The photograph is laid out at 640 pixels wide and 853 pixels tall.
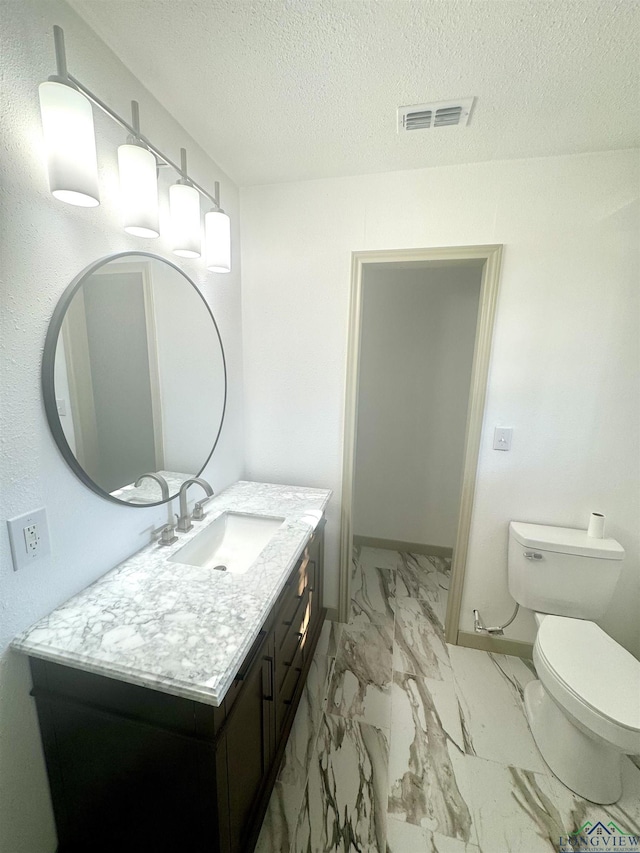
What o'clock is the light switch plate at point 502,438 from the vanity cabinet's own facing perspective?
The light switch plate is roughly at 10 o'clock from the vanity cabinet.

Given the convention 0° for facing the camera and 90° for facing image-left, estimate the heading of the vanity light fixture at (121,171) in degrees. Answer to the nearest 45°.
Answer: approximately 315°

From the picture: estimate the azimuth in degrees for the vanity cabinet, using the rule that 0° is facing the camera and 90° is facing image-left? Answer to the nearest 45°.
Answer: approximately 315°

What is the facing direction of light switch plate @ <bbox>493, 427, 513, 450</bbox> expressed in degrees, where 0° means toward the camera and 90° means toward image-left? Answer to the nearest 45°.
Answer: approximately 0°
